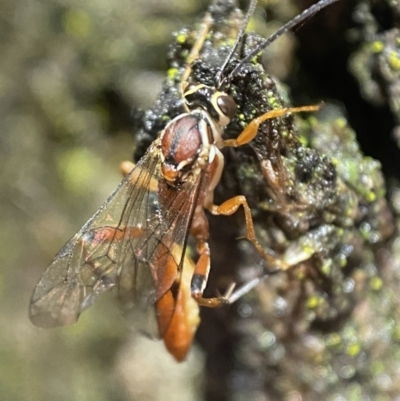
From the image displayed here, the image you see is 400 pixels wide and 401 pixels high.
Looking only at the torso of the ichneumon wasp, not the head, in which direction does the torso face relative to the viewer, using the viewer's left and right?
facing away from the viewer and to the right of the viewer

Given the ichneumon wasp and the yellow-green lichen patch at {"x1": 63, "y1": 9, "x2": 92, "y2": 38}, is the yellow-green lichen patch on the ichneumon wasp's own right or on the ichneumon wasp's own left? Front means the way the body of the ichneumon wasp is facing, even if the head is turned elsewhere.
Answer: on the ichneumon wasp's own left
